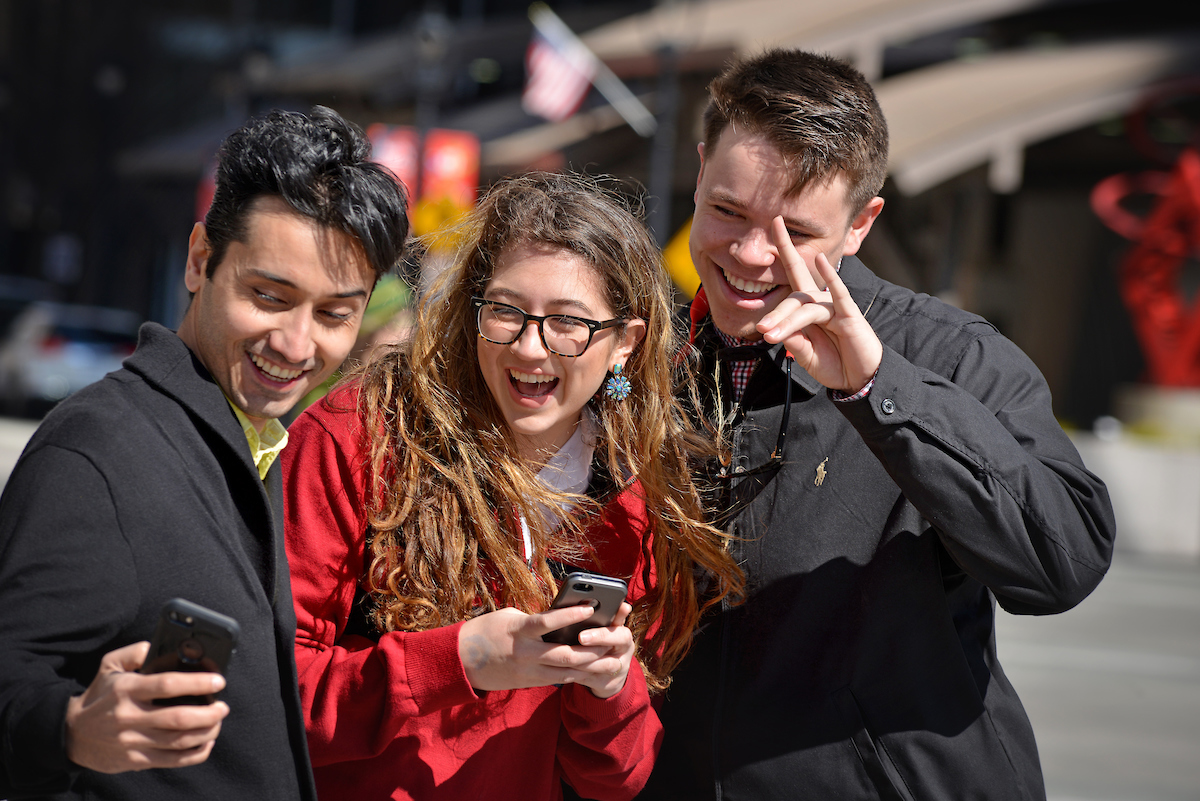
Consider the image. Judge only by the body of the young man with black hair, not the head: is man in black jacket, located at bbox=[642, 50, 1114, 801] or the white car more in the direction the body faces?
the man in black jacket

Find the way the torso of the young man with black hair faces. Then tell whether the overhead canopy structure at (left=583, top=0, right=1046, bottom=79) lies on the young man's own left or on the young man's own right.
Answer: on the young man's own left

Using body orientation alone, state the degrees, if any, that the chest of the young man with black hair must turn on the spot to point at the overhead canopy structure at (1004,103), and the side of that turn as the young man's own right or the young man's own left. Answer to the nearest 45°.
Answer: approximately 90° to the young man's own left

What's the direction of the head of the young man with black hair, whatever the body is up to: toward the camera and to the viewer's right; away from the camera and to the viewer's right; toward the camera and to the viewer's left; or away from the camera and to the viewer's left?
toward the camera and to the viewer's right

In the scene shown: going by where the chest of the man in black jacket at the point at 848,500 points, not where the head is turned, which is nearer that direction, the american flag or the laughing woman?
the laughing woman

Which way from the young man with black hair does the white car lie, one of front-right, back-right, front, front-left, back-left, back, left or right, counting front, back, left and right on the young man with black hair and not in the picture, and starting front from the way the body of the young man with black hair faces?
back-left

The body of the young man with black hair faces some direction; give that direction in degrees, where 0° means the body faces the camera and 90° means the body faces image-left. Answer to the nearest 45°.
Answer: approximately 315°

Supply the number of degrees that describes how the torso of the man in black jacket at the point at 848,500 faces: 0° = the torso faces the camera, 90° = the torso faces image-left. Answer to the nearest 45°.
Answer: approximately 45°

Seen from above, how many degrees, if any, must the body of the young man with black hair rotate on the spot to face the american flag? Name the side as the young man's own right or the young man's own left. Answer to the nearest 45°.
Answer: approximately 135° to the young man's own left

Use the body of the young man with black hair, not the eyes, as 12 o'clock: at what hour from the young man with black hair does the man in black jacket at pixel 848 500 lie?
The man in black jacket is roughly at 10 o'clock from the young man with black hair.

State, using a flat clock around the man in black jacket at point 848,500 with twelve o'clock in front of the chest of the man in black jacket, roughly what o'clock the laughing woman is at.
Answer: The laughing woman is roughly at 1 o'clock from the man in black jacket.

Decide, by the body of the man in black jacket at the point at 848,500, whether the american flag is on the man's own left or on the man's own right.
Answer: on the man's own right
